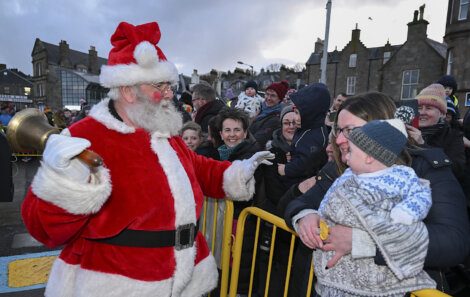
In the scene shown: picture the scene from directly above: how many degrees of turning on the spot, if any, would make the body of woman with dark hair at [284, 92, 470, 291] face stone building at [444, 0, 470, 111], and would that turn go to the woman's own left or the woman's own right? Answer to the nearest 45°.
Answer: approximately 135° to the woman's own right

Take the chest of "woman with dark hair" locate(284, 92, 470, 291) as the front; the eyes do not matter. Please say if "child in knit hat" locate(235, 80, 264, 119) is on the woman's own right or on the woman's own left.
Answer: on the woman's own right

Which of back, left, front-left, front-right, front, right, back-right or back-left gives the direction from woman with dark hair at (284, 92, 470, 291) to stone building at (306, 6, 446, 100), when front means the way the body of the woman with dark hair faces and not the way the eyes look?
back-right

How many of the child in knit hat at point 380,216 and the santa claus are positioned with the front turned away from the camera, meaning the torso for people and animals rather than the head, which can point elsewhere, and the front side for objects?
0

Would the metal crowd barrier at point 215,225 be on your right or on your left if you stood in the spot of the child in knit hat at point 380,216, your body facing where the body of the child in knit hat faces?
on your right

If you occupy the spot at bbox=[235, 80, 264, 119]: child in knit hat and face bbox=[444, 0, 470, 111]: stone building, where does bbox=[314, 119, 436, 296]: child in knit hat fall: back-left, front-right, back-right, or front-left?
back-right

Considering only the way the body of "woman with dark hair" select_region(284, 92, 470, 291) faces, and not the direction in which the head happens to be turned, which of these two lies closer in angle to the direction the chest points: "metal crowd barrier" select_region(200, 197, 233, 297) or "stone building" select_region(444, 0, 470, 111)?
the metal crowd barrier

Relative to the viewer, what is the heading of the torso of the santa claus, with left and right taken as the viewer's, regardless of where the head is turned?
facing the viewer and to the right of the viewer

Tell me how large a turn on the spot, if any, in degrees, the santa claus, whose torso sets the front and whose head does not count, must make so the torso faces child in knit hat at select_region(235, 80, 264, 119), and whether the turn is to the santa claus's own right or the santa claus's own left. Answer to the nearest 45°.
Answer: approximately 90° to the santa claus's own left

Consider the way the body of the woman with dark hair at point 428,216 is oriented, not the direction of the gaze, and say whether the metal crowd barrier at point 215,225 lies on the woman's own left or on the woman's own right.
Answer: on the woman's own right

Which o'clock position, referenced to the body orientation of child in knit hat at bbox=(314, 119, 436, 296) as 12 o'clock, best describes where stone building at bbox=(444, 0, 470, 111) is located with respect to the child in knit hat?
The stone building is roughly at 5 o'clock from the child in knit hat.

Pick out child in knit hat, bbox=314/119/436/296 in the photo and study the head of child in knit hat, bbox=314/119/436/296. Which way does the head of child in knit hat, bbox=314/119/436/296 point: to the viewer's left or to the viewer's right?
to the viewer's left

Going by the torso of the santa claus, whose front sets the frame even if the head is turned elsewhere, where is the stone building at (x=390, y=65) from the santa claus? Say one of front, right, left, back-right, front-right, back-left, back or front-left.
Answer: left
